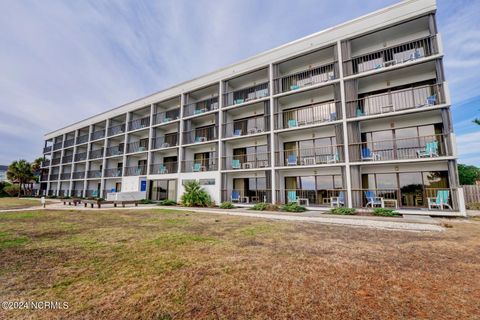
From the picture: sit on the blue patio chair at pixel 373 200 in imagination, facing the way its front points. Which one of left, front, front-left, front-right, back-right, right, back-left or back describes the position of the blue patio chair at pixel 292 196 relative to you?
back-right

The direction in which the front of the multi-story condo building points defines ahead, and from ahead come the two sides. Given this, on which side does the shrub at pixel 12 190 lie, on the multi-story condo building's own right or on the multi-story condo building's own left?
on the multi-story condo building's own right

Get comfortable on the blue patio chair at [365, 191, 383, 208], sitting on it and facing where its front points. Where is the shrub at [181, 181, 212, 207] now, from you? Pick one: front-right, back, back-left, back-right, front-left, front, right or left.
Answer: back-right

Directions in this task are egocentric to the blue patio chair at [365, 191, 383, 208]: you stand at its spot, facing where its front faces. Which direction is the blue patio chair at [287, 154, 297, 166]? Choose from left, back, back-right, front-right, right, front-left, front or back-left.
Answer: back-right

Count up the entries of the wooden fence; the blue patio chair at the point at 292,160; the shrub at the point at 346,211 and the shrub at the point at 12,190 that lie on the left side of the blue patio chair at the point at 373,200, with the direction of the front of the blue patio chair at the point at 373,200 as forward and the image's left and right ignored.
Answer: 1

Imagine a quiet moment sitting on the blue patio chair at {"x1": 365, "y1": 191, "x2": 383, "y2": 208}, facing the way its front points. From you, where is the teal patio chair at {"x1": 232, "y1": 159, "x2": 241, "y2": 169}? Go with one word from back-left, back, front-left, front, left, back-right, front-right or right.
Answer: back-right

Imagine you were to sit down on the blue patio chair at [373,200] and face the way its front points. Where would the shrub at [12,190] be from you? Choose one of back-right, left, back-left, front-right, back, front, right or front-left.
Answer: back-right

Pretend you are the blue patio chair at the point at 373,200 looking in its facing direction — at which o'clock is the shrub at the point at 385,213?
The shrub is roughly at 1 o'clock from the blue patio chair.

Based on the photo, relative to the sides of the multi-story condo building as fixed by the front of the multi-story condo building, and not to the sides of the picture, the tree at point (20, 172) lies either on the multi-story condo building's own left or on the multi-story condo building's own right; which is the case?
on the multi-story condo building's own right

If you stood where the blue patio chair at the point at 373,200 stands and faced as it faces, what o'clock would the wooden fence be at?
The wooden fence is roughly at 9 o'clock from the blue patio chair.

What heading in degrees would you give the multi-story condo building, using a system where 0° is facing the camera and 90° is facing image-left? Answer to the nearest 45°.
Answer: approximately 45°
